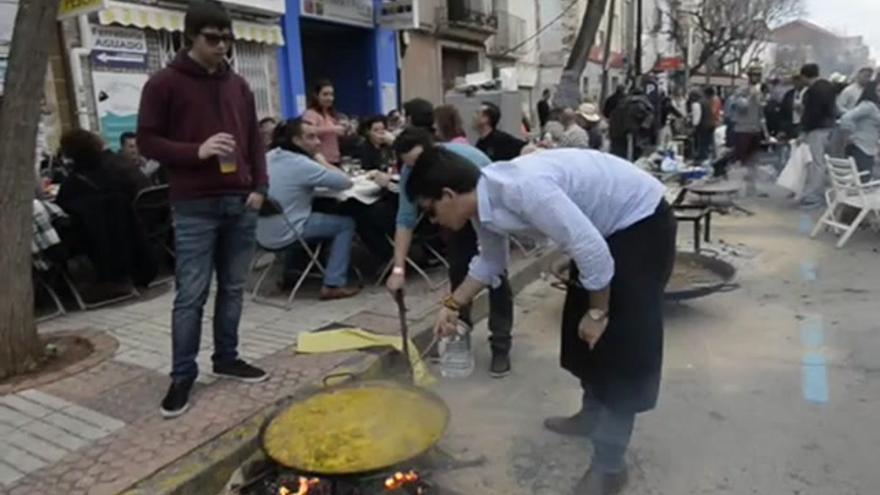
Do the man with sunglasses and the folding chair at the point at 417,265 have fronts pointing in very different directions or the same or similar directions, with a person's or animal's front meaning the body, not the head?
very different directions

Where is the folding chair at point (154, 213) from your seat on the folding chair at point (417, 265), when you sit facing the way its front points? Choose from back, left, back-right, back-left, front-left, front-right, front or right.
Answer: front-left

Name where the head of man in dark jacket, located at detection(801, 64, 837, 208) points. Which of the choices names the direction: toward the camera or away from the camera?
away from the camera

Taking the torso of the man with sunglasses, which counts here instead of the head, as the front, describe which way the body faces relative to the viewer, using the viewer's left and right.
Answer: facing the viewer and to the right of the viewer

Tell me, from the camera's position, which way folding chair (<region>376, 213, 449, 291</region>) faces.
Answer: facing away from the viewer and to the left of the viewer
